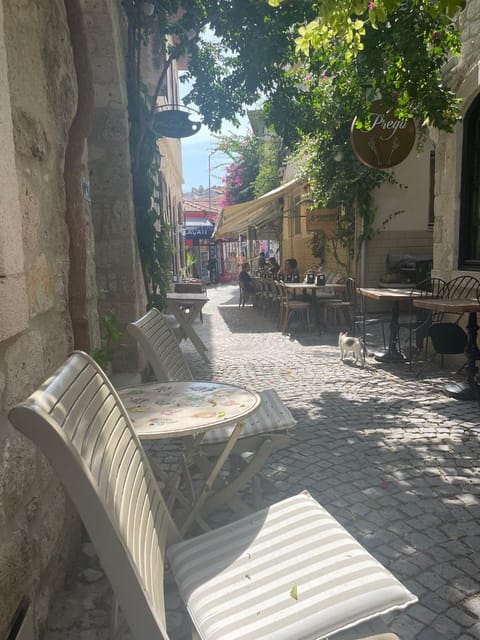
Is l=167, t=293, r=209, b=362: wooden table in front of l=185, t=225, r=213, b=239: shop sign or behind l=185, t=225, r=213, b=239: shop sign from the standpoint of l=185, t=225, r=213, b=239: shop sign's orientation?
in front

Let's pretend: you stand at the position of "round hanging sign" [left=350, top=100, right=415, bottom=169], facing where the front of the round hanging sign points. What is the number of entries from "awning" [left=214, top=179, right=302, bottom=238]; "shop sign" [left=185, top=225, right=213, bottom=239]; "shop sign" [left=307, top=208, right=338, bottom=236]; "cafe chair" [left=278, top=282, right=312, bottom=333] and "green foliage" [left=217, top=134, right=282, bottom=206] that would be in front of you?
0

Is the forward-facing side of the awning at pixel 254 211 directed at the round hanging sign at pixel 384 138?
no

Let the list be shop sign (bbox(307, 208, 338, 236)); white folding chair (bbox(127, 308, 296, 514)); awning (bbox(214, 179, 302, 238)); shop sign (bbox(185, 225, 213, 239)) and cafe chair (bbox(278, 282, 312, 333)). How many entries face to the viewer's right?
2

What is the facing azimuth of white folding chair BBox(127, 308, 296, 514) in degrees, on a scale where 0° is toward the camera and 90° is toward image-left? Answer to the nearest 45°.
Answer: approximately 270°

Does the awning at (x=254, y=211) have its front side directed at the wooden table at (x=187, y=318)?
no

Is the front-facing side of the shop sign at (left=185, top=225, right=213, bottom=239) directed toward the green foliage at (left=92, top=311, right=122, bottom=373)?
yes

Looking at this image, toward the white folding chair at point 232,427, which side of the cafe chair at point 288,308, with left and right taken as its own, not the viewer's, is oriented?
right

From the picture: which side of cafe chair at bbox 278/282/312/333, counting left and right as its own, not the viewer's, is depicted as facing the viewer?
right

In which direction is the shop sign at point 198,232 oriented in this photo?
toward the camera

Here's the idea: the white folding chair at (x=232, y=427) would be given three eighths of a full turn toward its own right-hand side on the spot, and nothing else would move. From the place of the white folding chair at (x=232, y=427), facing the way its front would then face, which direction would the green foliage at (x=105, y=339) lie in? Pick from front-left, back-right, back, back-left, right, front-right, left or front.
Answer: right

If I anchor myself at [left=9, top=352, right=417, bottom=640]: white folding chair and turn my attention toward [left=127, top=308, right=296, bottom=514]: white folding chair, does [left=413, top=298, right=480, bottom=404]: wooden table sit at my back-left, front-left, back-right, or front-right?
front-right

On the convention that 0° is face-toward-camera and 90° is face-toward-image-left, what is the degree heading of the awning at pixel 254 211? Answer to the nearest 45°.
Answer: approximately 90°

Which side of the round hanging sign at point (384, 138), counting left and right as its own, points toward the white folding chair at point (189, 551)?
front

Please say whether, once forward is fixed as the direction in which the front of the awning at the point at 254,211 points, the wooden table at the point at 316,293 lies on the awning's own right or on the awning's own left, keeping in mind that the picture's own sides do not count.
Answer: on the awning's own left
